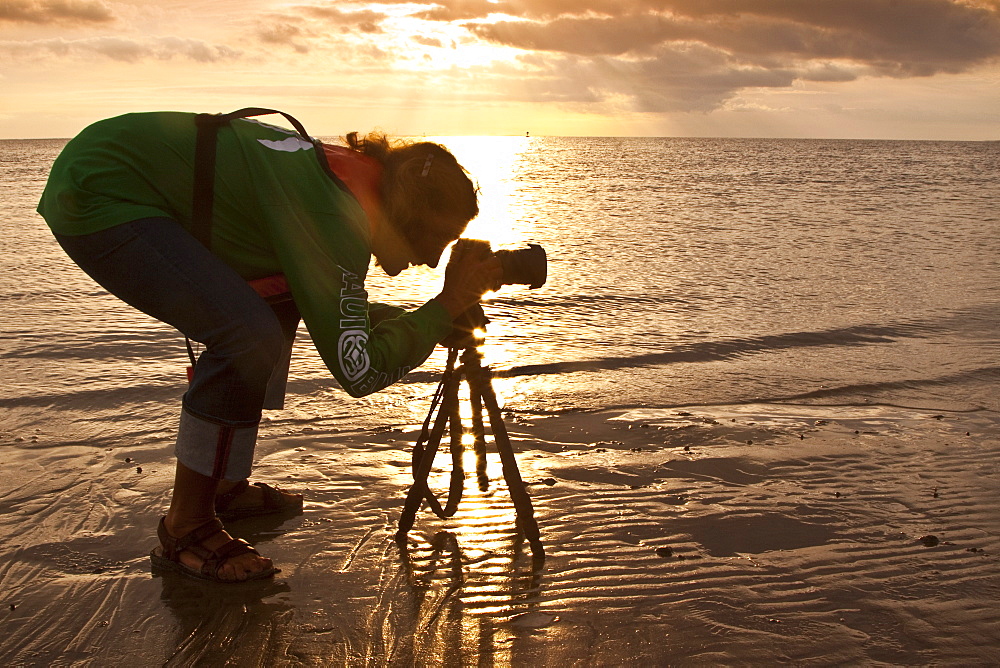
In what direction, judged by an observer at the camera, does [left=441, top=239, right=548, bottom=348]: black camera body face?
facing to the right of the viewer
